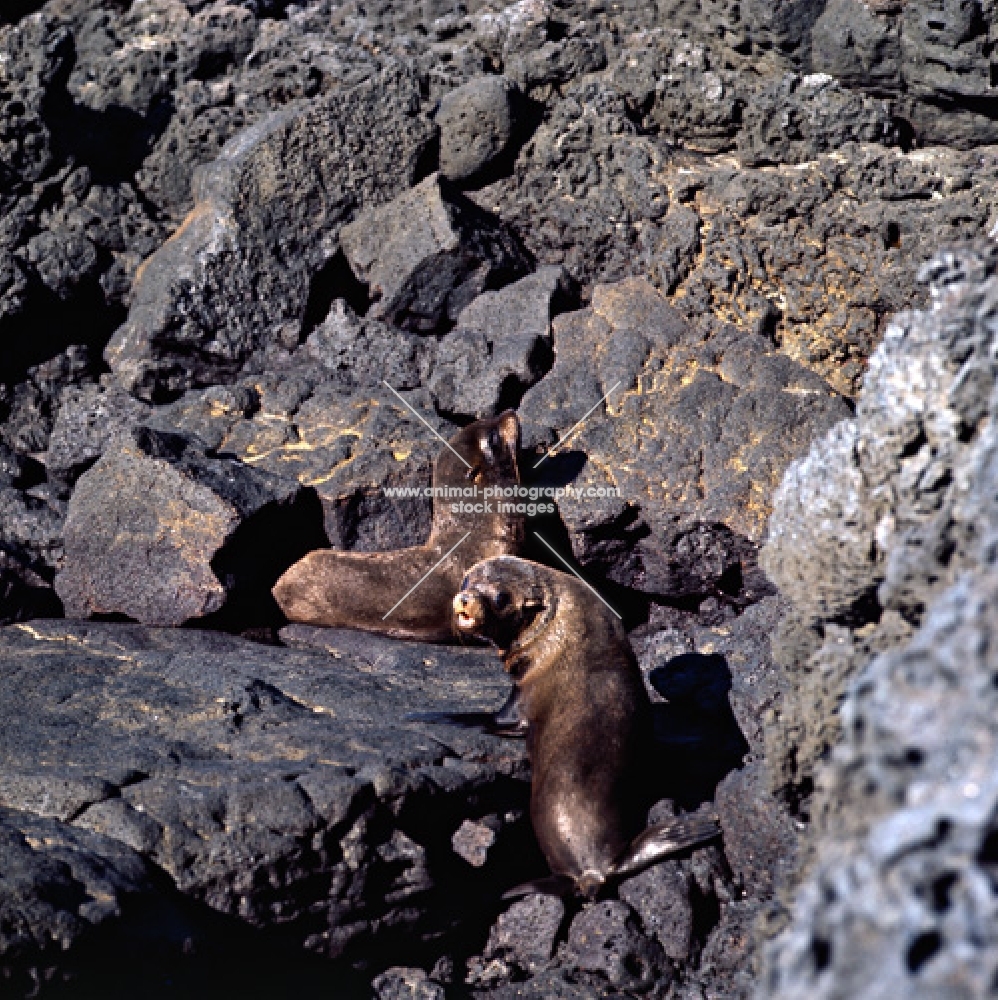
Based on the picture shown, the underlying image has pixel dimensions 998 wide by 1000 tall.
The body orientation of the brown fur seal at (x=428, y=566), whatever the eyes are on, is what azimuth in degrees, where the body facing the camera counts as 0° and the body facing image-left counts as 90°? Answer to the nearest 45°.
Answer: approximately 270°

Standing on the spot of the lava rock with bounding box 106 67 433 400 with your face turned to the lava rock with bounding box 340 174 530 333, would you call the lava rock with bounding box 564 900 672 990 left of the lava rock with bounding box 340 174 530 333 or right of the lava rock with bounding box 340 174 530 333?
right

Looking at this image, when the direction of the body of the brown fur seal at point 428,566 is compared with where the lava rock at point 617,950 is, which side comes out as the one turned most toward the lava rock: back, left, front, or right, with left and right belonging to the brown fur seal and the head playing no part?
right

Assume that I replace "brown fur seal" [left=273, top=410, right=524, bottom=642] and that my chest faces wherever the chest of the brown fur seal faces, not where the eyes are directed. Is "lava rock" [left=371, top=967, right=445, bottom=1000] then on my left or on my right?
on my right

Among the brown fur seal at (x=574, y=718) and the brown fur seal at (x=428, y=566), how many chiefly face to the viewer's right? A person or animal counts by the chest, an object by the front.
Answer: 1

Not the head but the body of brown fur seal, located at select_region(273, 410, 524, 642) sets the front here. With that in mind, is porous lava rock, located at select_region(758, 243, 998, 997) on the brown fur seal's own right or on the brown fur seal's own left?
on the brown fur seal's own right

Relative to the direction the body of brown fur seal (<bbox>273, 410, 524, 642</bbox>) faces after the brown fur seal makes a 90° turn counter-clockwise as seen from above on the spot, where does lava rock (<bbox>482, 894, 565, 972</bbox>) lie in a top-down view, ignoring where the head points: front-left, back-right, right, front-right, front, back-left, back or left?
back

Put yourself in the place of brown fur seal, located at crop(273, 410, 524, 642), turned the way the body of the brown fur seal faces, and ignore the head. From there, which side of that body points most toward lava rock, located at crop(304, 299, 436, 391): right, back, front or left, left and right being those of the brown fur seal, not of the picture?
left

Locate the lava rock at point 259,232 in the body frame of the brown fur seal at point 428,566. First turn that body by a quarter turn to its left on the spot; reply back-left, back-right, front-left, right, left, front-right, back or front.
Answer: front

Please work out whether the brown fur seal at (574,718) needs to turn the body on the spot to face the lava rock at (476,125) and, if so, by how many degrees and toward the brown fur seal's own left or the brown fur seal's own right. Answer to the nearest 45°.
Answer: approximately 45° to the brown fur seal's own right

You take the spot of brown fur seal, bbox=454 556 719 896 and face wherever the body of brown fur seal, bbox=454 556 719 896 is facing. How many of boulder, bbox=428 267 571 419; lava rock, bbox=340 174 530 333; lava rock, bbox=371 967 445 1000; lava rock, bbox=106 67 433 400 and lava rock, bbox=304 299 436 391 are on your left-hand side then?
1

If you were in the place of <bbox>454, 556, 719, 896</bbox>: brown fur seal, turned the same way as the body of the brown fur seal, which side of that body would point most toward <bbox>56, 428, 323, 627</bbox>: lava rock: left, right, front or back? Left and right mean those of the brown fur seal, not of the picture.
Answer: front

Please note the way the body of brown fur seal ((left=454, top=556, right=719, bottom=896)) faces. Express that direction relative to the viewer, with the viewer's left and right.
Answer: facing away from the viewer and to the left of the viewer

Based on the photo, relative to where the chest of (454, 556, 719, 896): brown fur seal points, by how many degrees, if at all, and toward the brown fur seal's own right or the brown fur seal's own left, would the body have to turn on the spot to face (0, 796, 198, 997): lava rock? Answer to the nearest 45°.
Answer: approximately 90° to the brown fur seal's own left
